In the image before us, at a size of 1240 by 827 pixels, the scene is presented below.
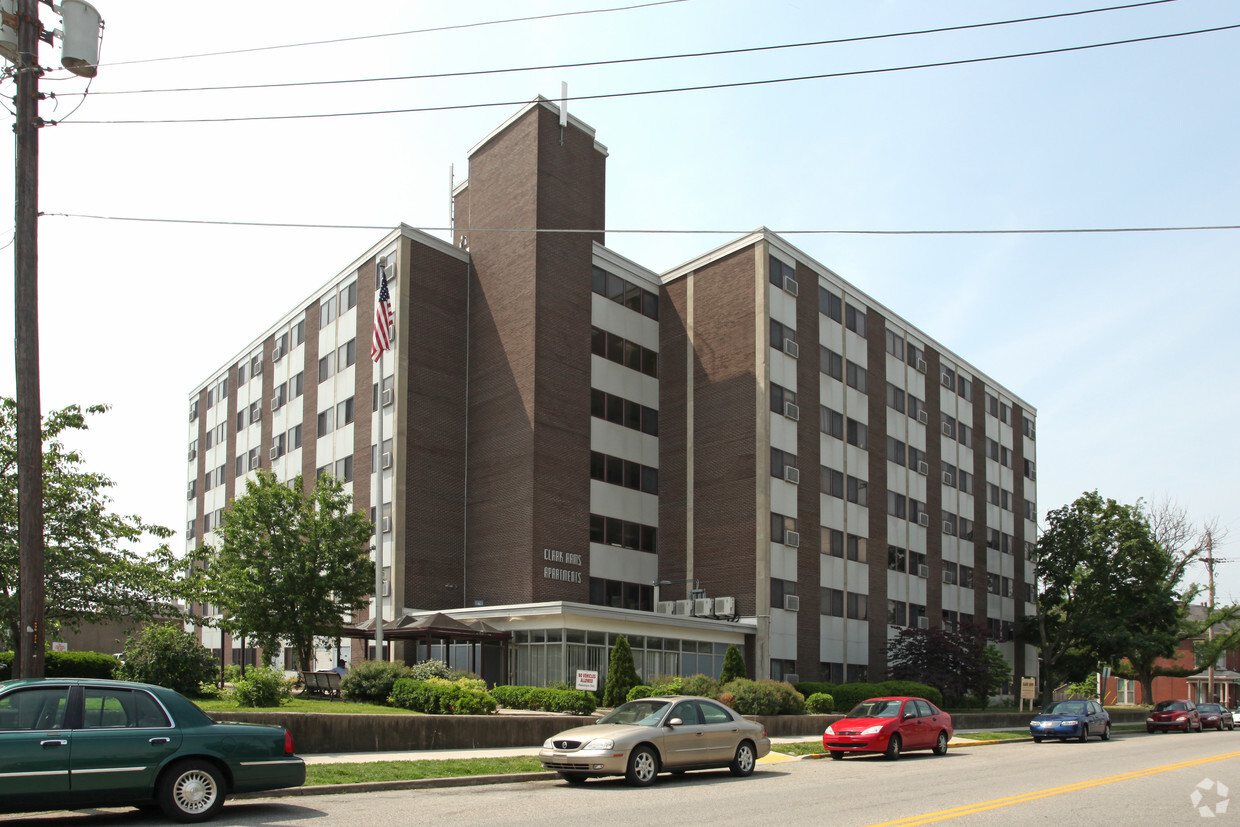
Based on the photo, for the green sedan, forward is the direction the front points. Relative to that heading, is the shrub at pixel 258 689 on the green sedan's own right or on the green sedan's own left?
on the green sedan's own right

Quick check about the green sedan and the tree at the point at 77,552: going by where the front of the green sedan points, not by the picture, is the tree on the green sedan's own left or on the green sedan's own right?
on the green sedan's own right

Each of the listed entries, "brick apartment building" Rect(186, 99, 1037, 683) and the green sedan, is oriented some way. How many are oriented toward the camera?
1

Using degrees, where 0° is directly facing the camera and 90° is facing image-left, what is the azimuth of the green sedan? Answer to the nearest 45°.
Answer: approximately 90°

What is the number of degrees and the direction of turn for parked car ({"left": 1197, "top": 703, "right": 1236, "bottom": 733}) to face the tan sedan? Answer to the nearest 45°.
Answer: approximately 45° to its left

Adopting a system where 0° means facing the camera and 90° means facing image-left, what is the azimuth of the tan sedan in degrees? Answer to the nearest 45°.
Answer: approximately 45°

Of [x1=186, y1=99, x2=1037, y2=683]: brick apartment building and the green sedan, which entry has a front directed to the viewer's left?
the green sedan

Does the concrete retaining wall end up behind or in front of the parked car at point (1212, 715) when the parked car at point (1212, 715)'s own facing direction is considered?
in front

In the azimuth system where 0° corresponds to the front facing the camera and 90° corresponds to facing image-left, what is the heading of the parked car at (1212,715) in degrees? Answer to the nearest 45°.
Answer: approximately 45°
